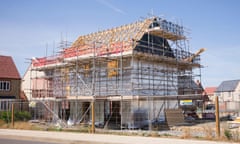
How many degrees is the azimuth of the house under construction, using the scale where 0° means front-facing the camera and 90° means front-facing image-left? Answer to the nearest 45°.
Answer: approximately 45°

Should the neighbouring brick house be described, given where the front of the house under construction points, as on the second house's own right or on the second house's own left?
on the second house's own right

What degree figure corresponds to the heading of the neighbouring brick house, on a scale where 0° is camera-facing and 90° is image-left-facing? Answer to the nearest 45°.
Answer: approximately 0°

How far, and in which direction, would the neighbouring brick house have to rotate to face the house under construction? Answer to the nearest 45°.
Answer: approximately 45° to its left
